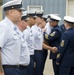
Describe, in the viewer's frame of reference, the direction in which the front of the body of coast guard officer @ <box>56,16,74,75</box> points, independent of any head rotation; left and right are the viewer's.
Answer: facing away from the viewer and to the left of the viewer

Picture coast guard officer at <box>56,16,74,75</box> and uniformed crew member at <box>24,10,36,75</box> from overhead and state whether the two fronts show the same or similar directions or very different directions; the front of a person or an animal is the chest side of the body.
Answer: very different directions

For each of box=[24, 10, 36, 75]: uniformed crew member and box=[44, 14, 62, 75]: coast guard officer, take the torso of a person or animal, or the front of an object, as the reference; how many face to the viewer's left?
1

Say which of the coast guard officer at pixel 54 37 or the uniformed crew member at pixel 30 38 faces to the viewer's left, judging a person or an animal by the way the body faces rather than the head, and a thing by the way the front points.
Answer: the coast guard officer

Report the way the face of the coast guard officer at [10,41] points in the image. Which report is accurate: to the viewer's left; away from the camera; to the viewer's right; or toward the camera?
to the viewer's right

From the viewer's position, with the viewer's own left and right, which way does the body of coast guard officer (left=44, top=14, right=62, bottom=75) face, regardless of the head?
facing to the left of the viewer

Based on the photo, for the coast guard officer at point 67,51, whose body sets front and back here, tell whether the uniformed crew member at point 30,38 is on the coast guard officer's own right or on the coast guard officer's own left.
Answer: on the coast guard officer's own left

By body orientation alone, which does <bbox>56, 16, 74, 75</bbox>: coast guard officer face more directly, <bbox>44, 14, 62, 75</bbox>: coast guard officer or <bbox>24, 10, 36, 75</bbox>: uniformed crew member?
the coast guard officer
